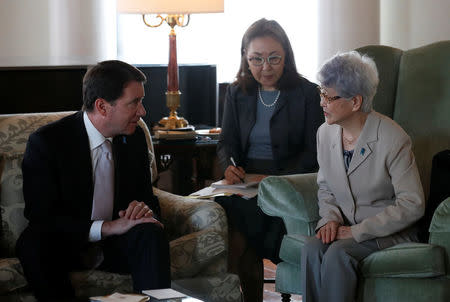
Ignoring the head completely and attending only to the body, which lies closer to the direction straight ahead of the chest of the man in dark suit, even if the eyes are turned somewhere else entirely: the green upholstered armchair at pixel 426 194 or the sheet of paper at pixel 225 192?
the green upholstered armchair

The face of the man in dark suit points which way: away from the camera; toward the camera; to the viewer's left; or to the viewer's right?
to the viewer's right

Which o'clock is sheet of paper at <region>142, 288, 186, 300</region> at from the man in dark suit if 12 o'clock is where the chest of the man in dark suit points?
The sheet of paper is roughly at 1 o'clock from the man in dark suit.

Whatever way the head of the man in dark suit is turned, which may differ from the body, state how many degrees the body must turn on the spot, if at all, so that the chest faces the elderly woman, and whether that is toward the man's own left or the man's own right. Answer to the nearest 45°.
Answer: approximately 45° to the man's own left

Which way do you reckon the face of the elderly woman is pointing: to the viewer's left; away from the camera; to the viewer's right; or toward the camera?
to the viewer's left

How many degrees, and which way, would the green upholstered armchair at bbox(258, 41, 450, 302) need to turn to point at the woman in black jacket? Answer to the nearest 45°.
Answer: approximately 90° to its right

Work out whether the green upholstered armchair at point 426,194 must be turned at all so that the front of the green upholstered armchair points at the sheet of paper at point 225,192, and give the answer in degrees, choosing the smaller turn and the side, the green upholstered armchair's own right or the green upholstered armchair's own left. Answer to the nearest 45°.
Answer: approximately 45° to the green upholstered armchair's own right

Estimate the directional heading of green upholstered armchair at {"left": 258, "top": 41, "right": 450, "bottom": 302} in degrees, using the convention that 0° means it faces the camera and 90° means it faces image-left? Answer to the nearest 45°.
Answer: approximately 45°

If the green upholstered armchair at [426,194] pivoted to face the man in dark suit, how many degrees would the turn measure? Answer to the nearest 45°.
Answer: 0° — it already faces them
